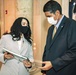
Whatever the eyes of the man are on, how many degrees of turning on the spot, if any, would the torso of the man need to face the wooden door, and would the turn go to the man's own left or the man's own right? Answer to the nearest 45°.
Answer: approximately 90° to the man's own right

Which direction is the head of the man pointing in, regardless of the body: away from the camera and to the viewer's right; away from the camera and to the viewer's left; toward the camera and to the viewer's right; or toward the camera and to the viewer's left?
toward the camera and to the viewer's left

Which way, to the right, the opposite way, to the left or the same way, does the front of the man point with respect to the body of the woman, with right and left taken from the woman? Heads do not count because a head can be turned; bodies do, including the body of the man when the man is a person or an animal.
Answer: to the right

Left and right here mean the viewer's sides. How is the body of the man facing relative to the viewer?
facing the viewer and to the left of the viewer

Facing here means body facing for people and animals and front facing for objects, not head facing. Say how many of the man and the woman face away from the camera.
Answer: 0

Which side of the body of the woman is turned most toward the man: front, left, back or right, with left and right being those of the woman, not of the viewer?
front

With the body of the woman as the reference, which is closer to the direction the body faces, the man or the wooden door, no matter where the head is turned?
the man

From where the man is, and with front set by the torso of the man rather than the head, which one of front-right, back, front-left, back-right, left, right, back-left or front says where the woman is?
right
